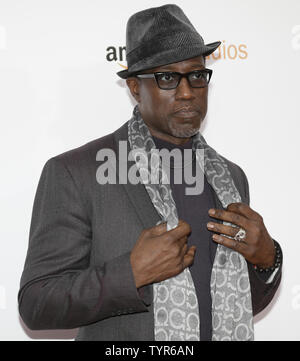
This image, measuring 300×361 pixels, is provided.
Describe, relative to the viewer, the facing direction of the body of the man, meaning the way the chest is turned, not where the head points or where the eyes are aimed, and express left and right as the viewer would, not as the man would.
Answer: facing the viewer and to the right of the viewer

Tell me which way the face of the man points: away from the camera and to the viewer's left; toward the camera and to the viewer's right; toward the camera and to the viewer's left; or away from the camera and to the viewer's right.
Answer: toward the camera and to the viewer's right
